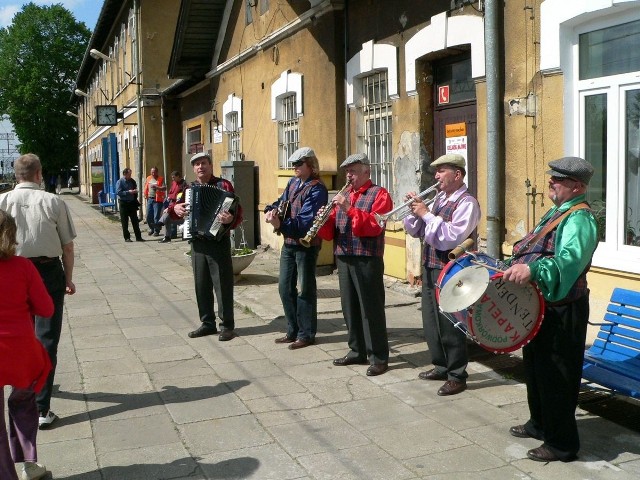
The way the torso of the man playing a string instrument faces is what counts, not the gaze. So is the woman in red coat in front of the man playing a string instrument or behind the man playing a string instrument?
in front

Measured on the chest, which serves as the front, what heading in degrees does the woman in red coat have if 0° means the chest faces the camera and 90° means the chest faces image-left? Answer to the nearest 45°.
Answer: approximately 225°

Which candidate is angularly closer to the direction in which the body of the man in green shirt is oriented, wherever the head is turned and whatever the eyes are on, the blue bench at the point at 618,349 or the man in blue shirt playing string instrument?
the man in blue shirt playing string instrument

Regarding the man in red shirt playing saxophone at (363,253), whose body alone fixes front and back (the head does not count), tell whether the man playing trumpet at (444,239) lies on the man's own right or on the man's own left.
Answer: on the man's own left

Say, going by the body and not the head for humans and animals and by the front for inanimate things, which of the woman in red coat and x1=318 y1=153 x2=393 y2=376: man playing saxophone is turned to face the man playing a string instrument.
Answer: the woman in red coat

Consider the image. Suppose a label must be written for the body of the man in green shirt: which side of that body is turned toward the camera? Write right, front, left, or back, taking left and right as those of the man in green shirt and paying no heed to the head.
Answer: left

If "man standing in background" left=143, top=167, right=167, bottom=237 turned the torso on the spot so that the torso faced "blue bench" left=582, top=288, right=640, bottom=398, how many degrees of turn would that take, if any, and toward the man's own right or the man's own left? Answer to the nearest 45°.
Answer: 0° — they already face it

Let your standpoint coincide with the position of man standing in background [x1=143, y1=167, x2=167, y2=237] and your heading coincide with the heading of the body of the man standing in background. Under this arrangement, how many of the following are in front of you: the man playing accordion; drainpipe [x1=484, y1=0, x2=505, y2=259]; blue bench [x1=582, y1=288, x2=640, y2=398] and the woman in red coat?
4
